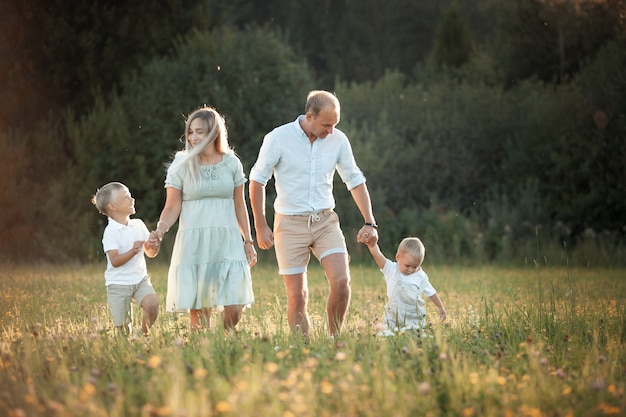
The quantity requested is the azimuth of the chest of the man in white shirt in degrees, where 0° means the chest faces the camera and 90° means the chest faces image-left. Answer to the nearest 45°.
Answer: approximately 0°

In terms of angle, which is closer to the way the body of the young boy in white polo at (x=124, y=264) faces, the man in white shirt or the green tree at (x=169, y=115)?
the man in white shirt

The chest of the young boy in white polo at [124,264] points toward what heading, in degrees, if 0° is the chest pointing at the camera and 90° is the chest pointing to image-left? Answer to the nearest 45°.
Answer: approximately 315°

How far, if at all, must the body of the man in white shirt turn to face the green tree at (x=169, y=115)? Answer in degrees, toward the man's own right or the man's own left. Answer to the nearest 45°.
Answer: approximately 180°

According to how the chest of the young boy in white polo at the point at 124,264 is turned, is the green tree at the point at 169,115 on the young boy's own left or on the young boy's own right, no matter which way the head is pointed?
on the young boy's own left

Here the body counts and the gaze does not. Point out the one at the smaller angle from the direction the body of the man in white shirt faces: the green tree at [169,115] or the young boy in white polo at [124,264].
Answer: the young boy in white polo

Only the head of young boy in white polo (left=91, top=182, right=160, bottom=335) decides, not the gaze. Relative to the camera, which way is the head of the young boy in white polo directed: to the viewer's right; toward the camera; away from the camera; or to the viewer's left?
to the viewer's right

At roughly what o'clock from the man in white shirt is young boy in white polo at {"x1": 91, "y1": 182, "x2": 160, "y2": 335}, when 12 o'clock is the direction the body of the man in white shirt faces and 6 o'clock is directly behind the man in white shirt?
The young boy in white polo is roughly at 3 o'clock from the man in white shirt.
